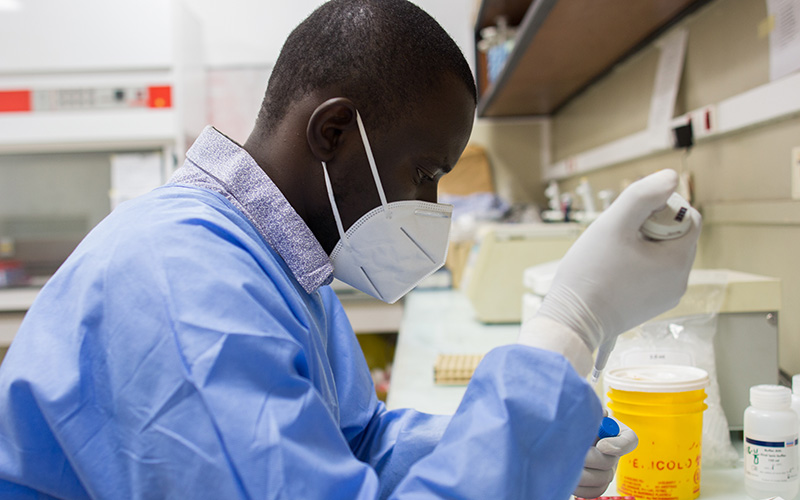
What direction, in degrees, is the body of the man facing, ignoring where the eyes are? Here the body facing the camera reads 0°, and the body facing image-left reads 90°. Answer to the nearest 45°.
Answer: approximately 270°

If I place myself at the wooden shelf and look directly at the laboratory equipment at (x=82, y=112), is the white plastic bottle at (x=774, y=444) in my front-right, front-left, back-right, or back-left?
back-left

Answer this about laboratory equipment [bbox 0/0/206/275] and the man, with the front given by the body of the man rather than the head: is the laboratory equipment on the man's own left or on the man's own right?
on the man's own left

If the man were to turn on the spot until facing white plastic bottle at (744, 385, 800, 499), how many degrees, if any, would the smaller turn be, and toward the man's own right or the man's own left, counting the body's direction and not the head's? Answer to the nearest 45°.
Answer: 0° — they already face it

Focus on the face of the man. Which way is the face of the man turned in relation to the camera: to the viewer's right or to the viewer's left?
to the viewer's right

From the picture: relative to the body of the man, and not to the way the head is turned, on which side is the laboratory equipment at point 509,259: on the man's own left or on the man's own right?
on the man's own left
